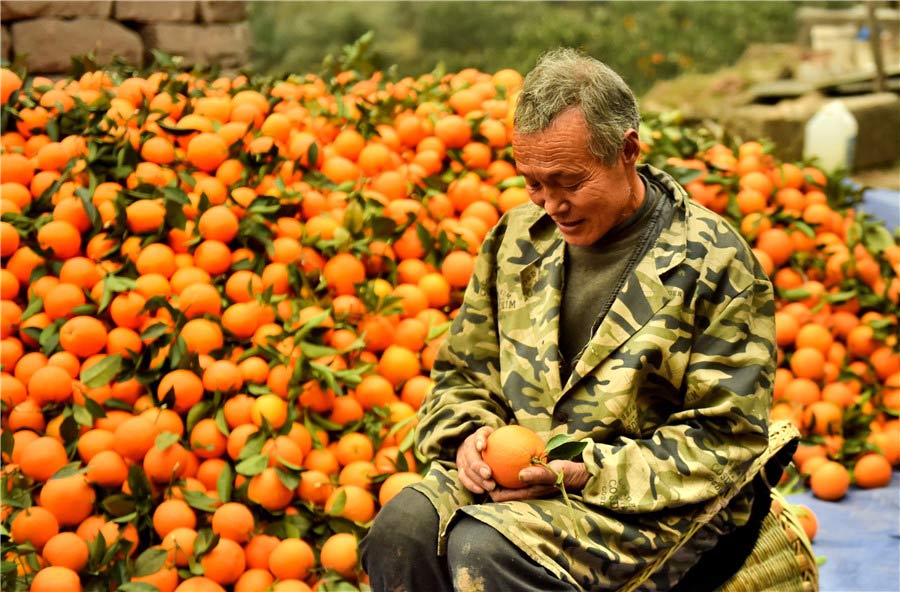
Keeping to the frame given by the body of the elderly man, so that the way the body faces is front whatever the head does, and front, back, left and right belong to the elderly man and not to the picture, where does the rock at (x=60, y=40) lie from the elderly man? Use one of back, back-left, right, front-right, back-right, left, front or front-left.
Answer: right

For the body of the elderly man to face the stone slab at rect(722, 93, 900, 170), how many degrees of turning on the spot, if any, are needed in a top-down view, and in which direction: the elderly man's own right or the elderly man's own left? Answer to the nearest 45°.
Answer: approximately 135° to the elderly man's own right

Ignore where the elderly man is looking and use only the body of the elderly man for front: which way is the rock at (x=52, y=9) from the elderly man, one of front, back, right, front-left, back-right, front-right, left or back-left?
right

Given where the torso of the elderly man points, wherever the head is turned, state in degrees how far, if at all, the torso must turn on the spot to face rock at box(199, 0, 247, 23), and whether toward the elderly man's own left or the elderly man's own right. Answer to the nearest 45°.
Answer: approximately 90° to the elderly man's own right

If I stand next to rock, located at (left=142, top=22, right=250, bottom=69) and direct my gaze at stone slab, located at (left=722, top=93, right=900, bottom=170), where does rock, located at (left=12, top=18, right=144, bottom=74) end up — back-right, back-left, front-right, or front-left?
back-right

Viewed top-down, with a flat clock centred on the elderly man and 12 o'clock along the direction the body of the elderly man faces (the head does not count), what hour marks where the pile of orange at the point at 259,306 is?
The pile of orange is roughly at 3 o'clock from the elderly man.

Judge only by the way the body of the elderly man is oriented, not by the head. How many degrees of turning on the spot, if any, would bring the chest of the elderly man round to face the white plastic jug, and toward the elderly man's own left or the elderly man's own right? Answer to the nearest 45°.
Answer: approximately 135° to the elderly man's own right

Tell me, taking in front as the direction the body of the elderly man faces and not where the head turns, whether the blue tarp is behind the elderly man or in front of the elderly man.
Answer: behind

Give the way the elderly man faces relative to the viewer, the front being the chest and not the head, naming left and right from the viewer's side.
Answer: facing the viewer and to the left of the viewer

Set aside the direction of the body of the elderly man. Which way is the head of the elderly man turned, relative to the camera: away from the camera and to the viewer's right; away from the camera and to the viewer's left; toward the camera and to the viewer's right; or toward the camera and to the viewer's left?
toward the camera and to the viewer's left

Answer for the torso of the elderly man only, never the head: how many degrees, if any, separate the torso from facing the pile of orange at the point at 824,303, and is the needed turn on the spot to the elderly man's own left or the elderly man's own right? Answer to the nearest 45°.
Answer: approximately 180°

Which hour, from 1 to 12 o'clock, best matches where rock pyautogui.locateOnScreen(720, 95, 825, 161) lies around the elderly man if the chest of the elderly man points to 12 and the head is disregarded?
The rock is roughly at 5 o'clock from the elderly man.

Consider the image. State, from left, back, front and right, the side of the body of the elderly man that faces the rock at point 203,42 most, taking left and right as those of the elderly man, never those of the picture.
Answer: right

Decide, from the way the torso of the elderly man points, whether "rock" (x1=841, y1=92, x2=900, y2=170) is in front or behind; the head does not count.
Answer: behind
